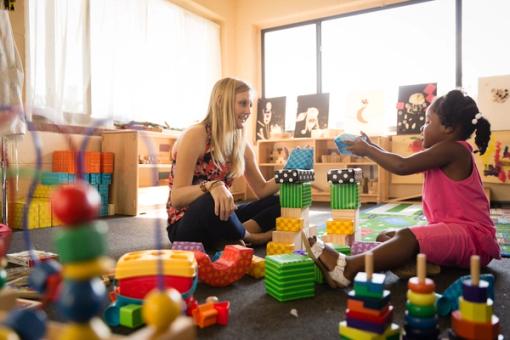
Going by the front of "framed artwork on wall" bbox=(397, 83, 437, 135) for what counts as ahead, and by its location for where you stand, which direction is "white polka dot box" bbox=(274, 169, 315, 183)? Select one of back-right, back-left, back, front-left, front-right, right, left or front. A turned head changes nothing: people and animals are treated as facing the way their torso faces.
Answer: front

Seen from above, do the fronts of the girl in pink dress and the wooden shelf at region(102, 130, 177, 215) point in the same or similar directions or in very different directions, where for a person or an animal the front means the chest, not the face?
very different directions

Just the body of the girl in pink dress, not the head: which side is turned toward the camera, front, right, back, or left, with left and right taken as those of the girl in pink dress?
left

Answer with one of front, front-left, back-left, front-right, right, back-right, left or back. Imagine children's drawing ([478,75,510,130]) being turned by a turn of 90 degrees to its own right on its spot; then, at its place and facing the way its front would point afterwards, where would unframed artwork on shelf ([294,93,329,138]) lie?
front

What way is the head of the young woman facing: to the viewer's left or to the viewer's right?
to the viewer's right

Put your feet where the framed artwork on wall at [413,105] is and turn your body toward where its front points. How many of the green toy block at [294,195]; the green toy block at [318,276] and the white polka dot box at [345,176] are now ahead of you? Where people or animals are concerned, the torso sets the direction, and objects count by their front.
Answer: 3

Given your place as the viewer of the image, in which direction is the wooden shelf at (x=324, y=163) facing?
facing the viewer

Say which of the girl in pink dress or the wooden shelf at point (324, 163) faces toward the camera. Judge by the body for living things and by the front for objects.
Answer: the wooden shelf

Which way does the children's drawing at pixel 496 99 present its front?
toward the camera

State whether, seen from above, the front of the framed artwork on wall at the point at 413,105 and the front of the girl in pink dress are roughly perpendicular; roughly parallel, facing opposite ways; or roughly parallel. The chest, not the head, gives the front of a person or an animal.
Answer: roughly perpendicular

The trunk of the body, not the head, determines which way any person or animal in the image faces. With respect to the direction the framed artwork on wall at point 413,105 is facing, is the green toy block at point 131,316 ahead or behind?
ahead

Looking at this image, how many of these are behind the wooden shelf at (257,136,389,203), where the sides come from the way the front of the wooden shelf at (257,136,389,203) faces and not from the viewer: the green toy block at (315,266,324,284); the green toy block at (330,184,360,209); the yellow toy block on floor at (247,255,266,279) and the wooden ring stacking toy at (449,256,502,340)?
0

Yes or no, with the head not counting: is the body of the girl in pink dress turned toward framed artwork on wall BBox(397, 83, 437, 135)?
no

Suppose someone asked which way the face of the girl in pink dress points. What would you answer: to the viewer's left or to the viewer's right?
to the viewer's left

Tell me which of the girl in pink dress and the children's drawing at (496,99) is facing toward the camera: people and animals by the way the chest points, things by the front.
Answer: the children's drawing

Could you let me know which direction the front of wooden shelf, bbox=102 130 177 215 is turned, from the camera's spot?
facing the viewer and to the right of the viewer

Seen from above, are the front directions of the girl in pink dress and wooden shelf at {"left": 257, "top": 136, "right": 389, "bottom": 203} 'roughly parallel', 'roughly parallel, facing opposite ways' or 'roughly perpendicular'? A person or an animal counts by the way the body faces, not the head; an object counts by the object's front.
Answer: roughly perpendicular

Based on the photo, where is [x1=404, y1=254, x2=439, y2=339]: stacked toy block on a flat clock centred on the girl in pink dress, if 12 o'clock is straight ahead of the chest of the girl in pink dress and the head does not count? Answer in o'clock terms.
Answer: The stacked toy block is roughly at 9 o'clock from the girl in pink dress.

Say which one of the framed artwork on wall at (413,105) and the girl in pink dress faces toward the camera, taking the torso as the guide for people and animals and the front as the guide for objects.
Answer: the framed artwork on wall

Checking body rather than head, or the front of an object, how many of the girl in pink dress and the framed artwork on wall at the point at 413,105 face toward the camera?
1

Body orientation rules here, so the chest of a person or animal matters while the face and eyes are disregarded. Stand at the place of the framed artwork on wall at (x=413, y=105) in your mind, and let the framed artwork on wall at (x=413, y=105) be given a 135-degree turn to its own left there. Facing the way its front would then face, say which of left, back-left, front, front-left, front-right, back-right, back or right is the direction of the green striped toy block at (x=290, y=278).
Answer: back-right
